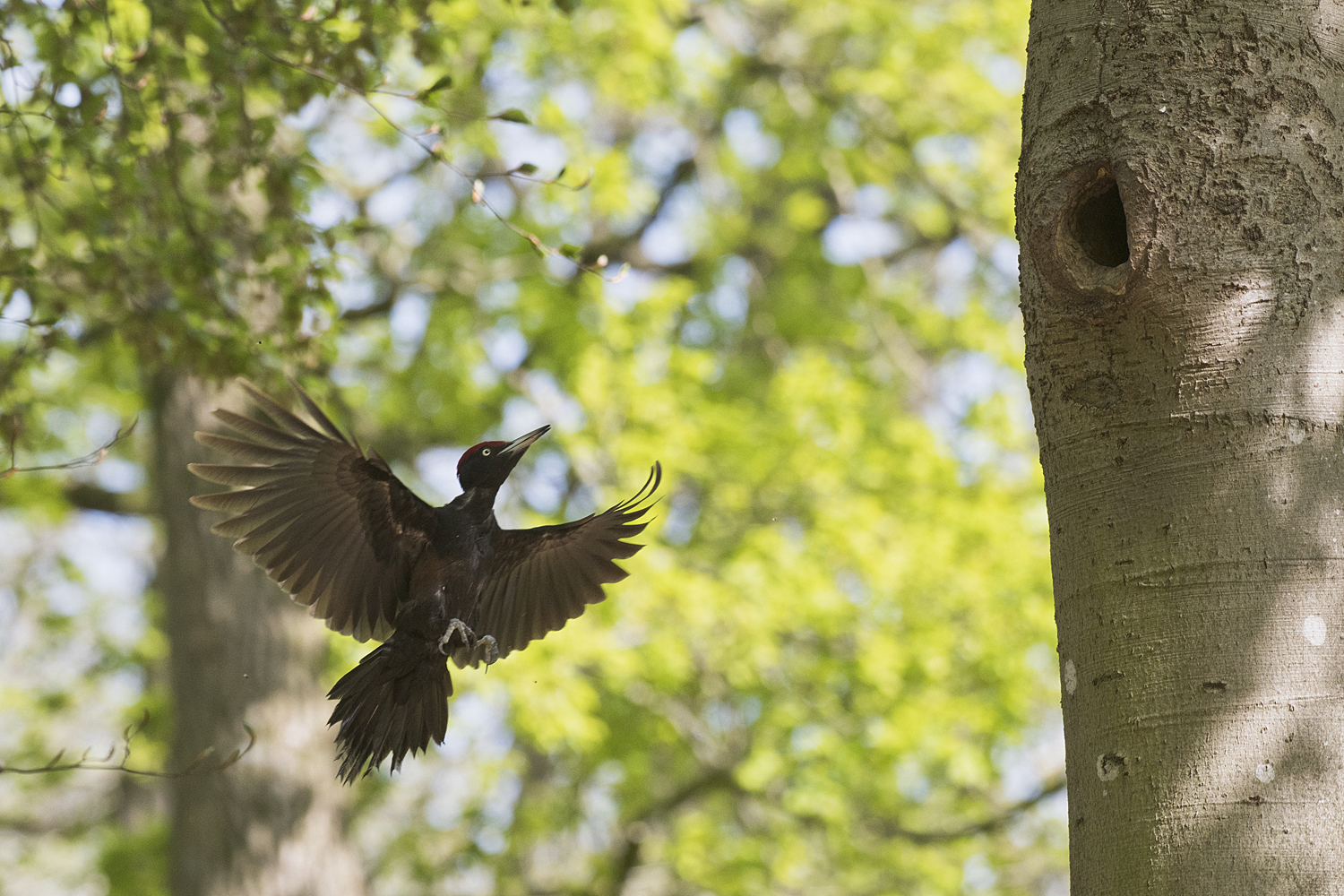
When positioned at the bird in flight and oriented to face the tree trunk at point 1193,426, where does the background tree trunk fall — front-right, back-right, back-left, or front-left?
back-left

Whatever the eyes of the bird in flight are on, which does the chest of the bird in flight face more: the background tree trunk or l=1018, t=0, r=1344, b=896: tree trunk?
the tree trunk

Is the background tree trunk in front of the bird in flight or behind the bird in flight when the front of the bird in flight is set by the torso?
behind

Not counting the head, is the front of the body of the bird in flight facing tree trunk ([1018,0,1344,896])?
yes

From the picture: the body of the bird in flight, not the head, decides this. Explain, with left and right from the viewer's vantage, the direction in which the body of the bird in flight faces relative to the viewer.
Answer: facing the viewer and to the right of the viewer
